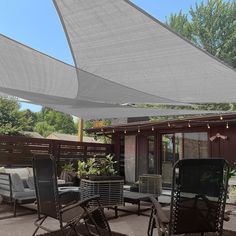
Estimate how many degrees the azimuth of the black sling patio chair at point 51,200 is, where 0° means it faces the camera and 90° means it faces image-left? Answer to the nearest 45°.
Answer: approximately 225°

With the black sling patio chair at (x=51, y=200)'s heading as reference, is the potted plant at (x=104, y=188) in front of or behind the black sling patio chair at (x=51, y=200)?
in front

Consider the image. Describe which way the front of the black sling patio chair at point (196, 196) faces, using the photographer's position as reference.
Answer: facing away from the viewer and to the left of the viewer

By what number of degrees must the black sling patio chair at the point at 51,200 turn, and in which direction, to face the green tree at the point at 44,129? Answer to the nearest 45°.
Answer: approximately 45° to its left

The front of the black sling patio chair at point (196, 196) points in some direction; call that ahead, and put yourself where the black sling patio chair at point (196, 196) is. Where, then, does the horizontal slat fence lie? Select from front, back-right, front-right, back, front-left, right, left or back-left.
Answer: front

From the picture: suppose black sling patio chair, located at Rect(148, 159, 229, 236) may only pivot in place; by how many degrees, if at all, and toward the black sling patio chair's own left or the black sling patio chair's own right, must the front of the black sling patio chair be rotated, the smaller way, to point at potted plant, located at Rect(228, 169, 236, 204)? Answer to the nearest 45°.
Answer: approximately 45° to the black sling patio chair's own right

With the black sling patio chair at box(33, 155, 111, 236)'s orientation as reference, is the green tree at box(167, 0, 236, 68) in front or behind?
in front

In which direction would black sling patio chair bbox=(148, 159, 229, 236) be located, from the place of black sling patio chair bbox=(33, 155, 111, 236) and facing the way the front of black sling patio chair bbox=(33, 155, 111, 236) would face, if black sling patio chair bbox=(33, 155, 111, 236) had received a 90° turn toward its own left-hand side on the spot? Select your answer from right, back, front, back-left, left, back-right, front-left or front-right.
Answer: back

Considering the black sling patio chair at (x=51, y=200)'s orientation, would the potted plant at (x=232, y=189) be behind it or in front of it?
in front

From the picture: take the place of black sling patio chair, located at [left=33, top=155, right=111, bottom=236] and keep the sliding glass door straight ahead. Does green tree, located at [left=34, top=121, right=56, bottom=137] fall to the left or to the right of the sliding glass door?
left
